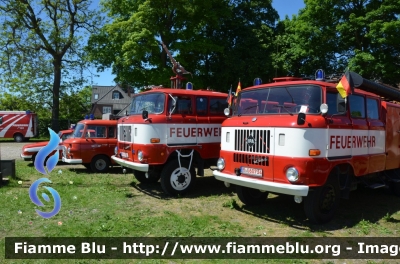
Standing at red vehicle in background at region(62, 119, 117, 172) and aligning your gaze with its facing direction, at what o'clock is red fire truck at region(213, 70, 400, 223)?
The red fire truck is roughly at 8 o'clock from the red vehicle in background.

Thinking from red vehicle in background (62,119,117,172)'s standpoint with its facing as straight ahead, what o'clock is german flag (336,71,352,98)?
The german flag is roughly at 8 o'clock from the red vehicle in background.

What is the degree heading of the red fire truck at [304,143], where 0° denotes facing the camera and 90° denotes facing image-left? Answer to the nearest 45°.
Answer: approximately 45°

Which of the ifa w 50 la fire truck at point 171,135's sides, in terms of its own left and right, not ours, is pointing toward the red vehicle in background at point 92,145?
right

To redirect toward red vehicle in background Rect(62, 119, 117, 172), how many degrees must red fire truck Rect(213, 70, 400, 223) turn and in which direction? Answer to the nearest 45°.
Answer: approximately 90° to its right

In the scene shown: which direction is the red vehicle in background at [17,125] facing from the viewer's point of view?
to the viewer's left

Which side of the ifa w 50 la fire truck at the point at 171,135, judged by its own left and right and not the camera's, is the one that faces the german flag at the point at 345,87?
left

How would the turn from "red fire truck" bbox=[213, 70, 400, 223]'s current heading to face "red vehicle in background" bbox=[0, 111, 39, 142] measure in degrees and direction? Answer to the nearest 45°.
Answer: approximately 90° to its right

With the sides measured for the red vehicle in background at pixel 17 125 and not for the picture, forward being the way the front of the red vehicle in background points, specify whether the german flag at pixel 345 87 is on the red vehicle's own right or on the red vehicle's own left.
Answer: on the red vehicle's own left

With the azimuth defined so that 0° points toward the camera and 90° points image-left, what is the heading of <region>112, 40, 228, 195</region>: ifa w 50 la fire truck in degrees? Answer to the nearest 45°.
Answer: approximately 45°
